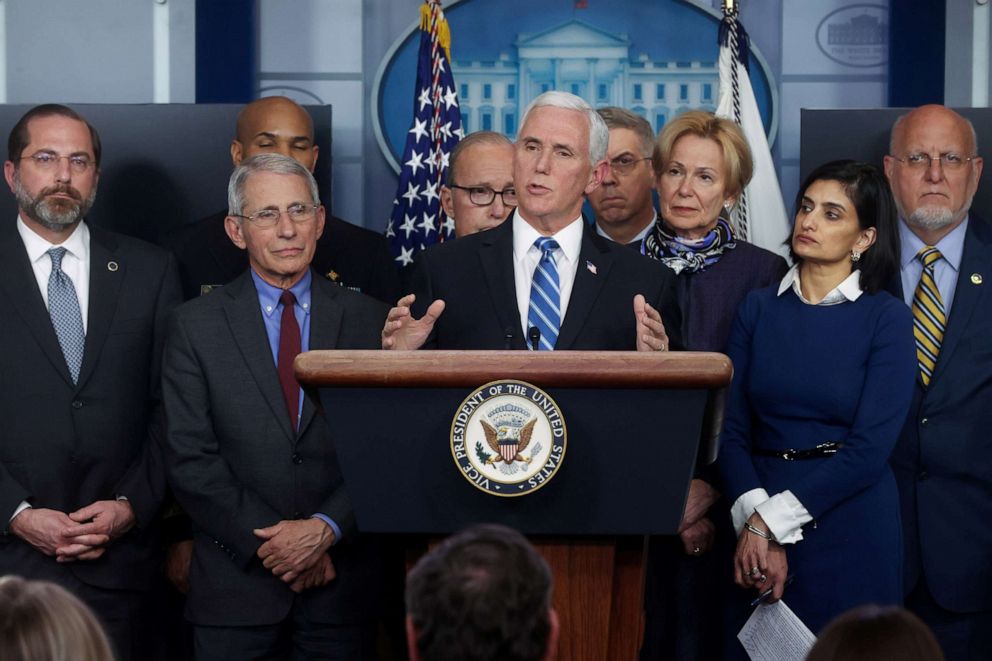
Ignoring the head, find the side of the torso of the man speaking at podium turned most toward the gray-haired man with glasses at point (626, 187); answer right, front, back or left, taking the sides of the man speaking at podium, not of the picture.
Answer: back

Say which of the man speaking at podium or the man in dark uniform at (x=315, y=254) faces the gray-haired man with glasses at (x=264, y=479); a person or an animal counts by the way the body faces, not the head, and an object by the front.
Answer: the man in dark uniform

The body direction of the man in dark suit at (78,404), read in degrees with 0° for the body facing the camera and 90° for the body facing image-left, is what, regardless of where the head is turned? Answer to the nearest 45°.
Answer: approximately 0°

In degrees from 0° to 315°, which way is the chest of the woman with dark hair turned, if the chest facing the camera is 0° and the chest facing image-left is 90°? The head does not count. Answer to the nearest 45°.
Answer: approximately 45°

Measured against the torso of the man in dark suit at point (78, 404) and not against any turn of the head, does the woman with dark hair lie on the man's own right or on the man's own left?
on the man's own left

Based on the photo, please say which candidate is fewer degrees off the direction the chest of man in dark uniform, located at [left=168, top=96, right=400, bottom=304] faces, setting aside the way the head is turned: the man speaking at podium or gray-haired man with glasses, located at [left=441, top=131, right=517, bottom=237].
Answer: the man speaking at podium

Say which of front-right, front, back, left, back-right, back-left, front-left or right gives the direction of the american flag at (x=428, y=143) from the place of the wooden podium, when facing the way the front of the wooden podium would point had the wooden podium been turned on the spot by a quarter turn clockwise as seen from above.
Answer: right
